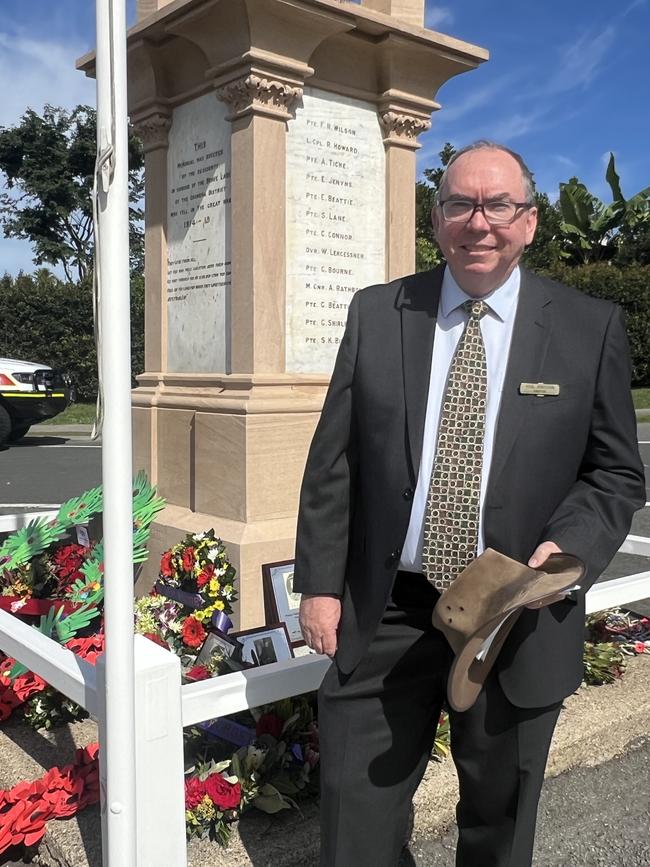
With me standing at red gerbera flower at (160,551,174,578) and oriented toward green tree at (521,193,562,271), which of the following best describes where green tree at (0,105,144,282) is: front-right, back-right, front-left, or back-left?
front-left

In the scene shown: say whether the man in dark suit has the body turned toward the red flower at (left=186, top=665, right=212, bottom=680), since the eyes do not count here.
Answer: no

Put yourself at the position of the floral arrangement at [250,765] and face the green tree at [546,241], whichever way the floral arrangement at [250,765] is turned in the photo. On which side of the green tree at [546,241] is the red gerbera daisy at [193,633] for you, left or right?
left

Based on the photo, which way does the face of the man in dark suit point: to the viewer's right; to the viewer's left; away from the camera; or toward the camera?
toward the camera

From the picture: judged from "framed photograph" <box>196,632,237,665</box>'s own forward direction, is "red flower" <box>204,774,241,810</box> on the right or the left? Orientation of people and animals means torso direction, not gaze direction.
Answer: on its left

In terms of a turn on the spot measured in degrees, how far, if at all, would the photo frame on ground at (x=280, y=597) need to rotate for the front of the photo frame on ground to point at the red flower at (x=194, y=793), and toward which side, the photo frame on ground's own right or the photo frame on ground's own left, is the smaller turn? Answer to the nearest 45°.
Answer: approximately 45° to the photo frame on ground's own right

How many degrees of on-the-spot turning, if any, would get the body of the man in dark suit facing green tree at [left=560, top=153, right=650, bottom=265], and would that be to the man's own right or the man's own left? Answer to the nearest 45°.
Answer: approximately 180°

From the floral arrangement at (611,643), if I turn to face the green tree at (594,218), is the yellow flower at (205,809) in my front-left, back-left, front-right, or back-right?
back-left

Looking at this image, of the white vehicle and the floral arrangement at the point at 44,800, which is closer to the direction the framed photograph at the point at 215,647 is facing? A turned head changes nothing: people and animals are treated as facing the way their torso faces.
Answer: the floral arrangement

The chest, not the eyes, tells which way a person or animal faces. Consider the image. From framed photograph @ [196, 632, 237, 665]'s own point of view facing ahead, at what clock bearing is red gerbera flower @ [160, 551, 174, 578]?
The red gerbera flower is roughly at 4 o'clock from the framed photograph.

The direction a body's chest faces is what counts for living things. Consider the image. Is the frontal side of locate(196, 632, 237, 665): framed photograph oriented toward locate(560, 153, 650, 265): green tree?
no

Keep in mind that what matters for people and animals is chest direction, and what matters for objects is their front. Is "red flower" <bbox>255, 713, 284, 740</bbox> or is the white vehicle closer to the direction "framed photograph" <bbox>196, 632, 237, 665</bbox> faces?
the red flower

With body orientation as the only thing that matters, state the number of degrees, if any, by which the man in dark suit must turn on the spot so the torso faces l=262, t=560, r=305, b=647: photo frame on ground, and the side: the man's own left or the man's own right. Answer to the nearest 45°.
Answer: approximately 135° to the man's own right

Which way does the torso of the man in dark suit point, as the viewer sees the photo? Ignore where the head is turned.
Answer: toward the camera

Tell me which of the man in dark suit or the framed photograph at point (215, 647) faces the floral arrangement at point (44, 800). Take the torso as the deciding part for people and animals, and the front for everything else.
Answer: the framed photograph

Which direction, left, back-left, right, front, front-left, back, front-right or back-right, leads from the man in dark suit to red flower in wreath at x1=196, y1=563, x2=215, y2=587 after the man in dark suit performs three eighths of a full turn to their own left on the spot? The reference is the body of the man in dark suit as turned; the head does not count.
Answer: left
